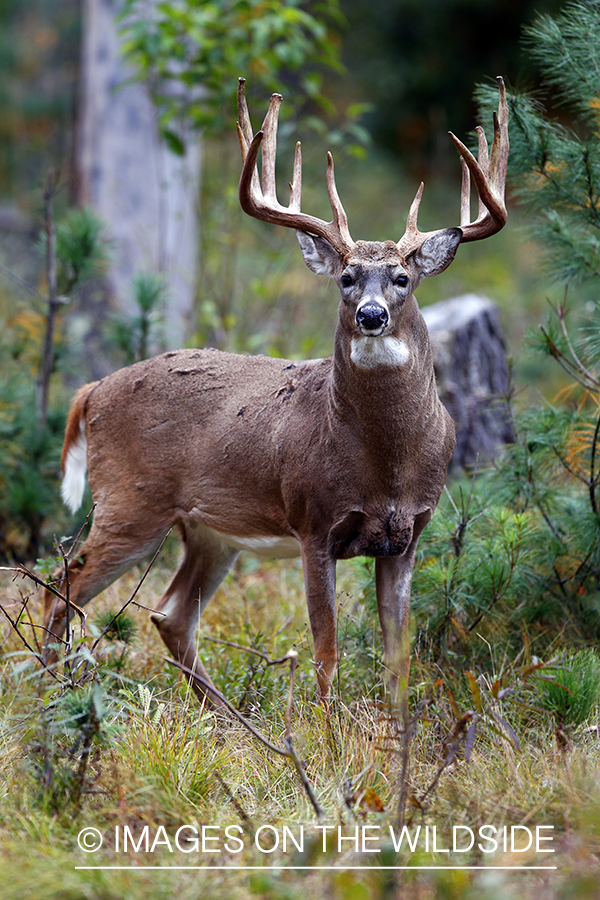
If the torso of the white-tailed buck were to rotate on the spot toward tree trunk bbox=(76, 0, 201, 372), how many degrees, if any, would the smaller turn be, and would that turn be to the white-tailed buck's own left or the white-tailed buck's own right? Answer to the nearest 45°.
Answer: approximately 135° to the white-tailed buck's own left

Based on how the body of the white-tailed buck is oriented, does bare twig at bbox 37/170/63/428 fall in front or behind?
behind

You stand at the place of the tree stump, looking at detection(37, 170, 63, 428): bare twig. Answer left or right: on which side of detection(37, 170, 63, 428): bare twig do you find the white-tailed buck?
left

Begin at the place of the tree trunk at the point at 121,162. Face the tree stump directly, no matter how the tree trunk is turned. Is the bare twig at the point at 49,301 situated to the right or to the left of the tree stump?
right

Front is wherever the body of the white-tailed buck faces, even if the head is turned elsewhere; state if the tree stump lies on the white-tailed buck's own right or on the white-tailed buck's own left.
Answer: on the white-tailed buck's own left

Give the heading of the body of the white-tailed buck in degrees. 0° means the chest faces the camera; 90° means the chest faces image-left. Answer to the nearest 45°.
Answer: approximately 315°
